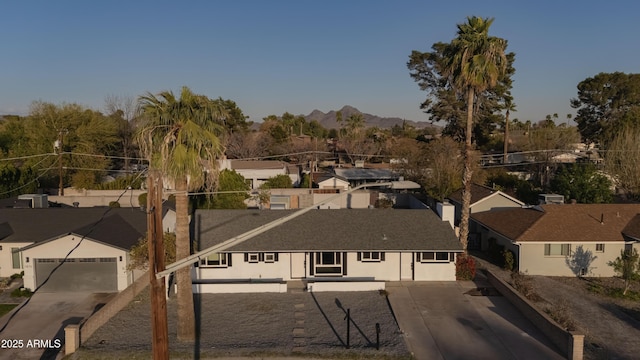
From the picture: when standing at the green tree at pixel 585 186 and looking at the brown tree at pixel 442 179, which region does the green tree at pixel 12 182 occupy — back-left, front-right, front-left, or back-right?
front-left

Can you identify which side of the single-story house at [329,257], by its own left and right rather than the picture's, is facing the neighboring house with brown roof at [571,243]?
left

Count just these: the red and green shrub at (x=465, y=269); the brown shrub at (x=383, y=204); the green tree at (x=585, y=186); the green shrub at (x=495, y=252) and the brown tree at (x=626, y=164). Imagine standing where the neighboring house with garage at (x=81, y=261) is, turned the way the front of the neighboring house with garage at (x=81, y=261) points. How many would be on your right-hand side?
0

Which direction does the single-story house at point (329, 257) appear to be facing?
toward the camera

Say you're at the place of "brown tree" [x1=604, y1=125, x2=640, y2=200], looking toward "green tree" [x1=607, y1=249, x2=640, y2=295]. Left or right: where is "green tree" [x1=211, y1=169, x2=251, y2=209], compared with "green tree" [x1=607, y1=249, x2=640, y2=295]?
right

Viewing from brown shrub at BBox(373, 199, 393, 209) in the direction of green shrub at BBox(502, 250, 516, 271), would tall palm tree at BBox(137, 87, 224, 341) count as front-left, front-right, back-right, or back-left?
front-right

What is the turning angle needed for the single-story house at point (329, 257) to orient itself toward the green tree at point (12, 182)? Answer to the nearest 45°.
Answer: approximately 135° to its right

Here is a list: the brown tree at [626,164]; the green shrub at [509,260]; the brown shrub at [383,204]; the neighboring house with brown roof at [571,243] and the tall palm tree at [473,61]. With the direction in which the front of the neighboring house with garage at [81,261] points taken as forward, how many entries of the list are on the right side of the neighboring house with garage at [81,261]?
0

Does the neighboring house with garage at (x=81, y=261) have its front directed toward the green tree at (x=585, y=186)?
no

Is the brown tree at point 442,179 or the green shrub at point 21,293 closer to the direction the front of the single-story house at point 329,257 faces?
the green shrub

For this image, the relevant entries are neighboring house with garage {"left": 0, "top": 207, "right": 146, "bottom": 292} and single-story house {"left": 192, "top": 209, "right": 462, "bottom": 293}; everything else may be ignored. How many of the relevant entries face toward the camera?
2

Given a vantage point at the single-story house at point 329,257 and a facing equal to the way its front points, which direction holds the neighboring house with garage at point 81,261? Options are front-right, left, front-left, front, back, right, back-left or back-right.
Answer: right

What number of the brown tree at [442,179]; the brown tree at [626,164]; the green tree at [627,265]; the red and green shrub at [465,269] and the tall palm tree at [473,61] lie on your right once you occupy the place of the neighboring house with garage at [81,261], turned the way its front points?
0

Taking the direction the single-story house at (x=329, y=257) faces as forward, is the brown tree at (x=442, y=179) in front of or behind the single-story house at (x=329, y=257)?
behind

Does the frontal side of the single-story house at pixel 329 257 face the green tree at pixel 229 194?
no

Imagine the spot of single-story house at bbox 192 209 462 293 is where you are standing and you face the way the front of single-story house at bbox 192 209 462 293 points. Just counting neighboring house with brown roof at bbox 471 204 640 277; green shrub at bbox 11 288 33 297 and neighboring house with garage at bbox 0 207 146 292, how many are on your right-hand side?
2

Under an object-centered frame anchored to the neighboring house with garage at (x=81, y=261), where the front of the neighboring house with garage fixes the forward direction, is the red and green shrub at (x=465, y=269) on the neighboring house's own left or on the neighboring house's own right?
on the neighboring house's own left
